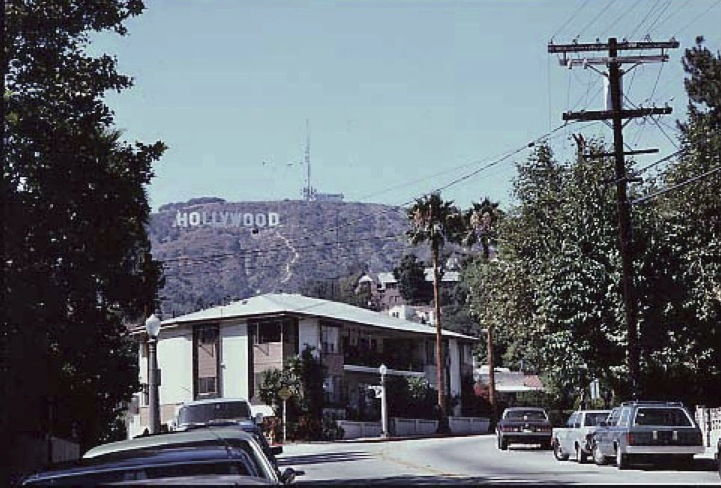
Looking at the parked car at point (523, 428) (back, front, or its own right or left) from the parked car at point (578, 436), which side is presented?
back

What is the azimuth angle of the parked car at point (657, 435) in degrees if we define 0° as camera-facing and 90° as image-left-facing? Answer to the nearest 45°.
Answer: approximately 135°

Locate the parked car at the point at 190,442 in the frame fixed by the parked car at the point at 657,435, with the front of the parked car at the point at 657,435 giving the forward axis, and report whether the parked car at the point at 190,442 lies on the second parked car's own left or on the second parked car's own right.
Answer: on the second parked car's own left

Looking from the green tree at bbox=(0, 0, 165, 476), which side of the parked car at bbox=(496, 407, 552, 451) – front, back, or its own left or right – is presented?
back

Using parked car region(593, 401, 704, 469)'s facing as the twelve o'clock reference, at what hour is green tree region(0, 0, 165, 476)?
The green tree is roughly at 9 o'clock from the parked car.

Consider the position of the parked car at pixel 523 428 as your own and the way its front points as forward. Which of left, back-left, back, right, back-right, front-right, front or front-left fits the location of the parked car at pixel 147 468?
back

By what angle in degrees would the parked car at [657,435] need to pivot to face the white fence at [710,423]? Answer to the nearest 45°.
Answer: approximately 45° to its right

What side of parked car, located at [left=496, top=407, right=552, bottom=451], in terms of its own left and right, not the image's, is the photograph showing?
back

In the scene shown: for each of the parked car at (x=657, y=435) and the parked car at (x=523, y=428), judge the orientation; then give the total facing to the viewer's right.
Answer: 0

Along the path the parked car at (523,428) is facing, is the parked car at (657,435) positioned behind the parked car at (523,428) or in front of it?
behind
